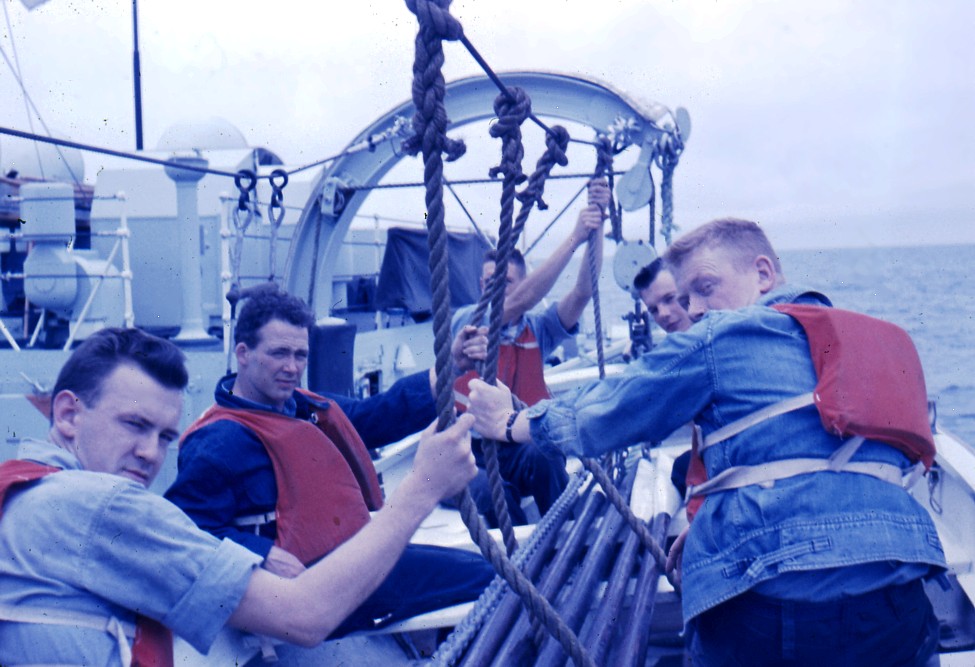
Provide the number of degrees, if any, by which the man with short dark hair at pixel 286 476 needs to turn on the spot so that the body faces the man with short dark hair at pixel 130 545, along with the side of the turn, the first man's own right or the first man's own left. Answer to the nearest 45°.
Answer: approximately 45° to the first man's own right

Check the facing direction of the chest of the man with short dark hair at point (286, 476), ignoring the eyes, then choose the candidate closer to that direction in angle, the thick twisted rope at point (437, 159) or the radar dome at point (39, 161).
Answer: the thick twisted rope

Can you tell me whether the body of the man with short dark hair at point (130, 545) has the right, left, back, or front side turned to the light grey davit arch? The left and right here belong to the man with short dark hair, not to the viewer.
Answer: left

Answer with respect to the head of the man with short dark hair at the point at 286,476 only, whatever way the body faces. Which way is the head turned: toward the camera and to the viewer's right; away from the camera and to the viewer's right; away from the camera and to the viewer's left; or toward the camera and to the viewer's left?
toward the camera and to the viewer's right

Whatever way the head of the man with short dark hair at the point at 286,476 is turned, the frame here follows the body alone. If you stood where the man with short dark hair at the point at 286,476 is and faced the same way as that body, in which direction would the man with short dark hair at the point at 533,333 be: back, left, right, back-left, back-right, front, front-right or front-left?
left

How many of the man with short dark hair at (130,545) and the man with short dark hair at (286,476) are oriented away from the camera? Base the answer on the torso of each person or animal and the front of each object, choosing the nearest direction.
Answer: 0

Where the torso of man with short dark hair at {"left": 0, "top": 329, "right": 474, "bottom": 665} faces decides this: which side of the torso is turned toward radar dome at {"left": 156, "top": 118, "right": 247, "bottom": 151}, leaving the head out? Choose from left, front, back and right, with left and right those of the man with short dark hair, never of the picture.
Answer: left

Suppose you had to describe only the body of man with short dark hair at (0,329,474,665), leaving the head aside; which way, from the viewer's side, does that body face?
to the viewer's right

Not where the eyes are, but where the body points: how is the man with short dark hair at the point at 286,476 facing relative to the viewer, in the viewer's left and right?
facing the viewer and to the right of the viewer

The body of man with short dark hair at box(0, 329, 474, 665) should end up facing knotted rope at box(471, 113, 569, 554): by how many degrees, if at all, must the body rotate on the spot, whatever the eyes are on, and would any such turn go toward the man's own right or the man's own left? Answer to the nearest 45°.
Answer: approximately 45° to the man's own left

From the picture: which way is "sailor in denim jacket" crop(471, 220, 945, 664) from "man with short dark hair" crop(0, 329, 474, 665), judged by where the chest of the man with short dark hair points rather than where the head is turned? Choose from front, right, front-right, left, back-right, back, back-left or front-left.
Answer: front

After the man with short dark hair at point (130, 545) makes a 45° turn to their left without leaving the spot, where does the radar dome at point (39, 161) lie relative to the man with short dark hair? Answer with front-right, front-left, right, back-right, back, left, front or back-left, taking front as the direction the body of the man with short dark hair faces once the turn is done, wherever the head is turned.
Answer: front-left

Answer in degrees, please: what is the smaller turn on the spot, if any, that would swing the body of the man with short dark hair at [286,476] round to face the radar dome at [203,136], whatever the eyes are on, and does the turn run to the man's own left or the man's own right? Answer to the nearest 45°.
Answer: approximately 135° to the man's own left

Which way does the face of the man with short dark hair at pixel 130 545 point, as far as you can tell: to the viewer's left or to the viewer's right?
to the viewer's right
